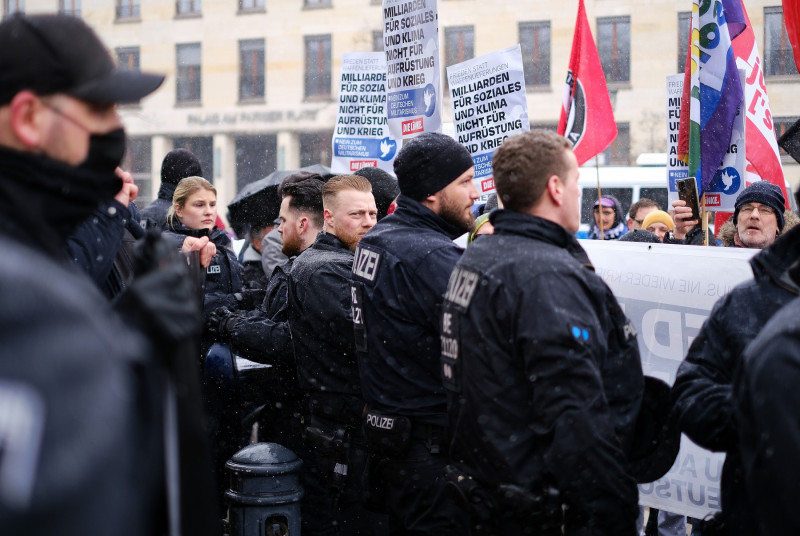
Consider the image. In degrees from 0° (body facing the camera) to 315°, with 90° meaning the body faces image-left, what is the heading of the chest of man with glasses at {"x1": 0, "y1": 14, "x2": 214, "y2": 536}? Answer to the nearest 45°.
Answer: approximately 270°

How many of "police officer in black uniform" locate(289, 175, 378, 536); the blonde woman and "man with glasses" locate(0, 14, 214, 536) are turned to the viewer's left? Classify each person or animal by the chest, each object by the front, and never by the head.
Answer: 0

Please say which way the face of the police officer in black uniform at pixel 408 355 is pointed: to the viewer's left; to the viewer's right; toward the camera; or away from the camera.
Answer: to the viewer's right

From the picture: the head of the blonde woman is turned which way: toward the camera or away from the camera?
toward the camera

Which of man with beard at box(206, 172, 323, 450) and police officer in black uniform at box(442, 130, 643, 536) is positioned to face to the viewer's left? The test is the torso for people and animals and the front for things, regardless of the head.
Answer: the man with beard

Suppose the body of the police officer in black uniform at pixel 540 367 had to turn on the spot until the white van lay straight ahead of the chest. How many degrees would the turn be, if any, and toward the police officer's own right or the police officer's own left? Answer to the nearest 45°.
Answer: approximately 45° to the police officer's own left
